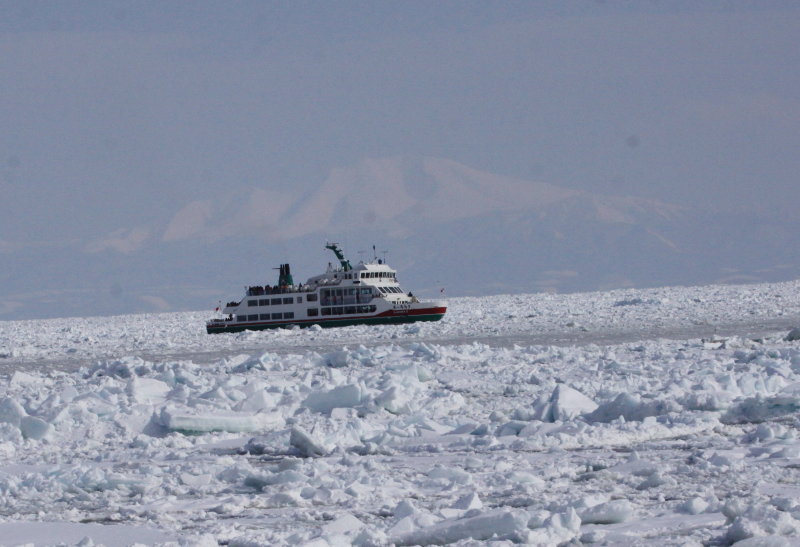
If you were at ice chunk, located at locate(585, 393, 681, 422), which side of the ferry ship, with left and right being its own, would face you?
right

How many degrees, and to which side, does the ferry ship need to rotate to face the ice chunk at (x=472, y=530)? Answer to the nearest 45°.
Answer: approximately 90° to its right

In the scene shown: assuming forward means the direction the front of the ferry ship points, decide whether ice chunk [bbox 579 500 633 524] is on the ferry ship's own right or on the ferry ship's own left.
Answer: on the ferry ship's own right

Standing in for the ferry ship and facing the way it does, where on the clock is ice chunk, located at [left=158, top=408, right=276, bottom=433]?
The ice chunk is roughly at 3 o'clock from the ferry ship.

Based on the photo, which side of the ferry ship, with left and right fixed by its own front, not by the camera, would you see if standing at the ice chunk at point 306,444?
right

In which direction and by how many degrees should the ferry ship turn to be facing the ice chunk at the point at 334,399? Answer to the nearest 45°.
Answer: approximately 90° to its right

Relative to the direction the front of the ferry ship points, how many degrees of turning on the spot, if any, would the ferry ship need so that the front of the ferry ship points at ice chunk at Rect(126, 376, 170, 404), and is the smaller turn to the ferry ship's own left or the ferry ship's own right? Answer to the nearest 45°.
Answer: approximately 90° to the ferry ship's own right

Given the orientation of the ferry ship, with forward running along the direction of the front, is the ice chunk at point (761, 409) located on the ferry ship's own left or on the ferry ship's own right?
on the ferry ship's own right

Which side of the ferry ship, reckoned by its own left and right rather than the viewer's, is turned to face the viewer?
right

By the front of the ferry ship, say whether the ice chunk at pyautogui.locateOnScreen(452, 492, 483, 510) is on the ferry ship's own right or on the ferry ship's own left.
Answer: on the ferry ship's own right

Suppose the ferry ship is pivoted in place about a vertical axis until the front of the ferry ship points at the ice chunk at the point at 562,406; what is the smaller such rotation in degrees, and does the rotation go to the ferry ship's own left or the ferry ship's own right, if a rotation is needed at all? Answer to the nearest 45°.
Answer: approximately 90° to the ferry ship's own right

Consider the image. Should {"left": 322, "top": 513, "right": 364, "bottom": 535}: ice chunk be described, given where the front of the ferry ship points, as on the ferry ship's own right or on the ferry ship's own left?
on the ferry ship's own right

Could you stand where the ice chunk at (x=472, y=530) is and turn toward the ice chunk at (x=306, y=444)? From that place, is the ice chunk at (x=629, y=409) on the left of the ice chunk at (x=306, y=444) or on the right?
right
